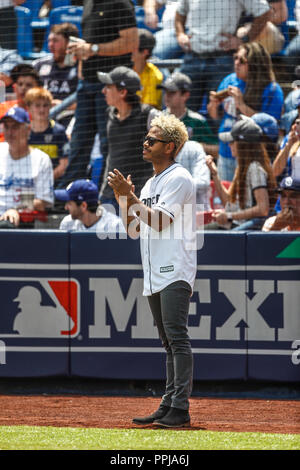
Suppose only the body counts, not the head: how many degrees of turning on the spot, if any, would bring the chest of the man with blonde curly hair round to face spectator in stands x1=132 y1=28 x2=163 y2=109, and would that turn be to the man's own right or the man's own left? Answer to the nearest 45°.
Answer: approximately 90° to the man's own right

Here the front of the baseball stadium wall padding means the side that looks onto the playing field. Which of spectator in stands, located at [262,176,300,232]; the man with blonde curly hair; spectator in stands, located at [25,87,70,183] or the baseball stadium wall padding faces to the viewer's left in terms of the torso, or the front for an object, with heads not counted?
the man with blonde curly hair

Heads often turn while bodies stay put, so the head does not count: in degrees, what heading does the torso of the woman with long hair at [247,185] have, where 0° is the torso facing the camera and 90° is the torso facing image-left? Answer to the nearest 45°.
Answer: approximately 90°

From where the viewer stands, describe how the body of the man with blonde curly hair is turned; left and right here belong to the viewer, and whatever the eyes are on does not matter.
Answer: facing to the left of the viewer

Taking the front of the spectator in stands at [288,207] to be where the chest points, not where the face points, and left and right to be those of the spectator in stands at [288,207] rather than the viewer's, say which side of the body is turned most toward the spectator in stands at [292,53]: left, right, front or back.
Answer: back

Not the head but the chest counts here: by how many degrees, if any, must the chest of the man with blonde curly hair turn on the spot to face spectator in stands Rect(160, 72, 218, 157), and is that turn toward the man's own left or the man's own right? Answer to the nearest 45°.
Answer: approximately 90° to the man's own right

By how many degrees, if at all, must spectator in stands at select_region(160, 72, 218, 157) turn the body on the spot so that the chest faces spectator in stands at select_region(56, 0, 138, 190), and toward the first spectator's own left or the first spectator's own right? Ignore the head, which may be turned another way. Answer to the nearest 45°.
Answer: approximately 90° to the first spectator's own right

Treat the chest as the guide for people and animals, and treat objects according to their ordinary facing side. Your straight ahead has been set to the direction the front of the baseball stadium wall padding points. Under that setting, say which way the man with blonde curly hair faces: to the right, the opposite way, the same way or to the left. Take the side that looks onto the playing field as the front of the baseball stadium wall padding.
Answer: to the right

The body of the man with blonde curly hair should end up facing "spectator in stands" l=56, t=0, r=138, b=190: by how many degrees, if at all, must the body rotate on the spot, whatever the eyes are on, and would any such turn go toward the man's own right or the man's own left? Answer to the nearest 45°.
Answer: approximately 90° to the man's own right
